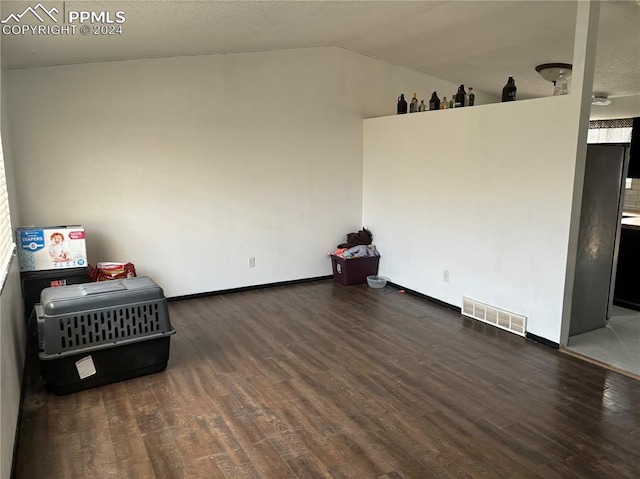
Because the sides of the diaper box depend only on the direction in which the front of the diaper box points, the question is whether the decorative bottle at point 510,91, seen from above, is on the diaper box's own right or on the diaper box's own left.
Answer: on the diaper box's own left

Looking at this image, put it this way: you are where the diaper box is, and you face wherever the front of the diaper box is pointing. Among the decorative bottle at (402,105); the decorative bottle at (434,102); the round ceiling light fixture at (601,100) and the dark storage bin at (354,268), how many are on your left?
4

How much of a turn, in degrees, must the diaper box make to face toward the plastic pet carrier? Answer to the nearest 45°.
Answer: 0° — it already faces it

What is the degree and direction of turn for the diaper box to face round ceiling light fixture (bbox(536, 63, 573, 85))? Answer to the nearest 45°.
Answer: approximately 90° to its left

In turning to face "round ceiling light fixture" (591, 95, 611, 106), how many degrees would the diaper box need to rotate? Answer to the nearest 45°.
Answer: approximately 90° to its left

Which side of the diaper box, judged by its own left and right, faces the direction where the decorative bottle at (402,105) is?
left

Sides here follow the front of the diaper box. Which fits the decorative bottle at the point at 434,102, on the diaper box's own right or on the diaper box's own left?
on the diaper box's own left

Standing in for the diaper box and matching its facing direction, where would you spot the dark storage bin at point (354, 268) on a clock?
The dark storage bin is roughly at 9 o'clock from the diaper box.

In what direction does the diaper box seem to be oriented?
toward the camera
